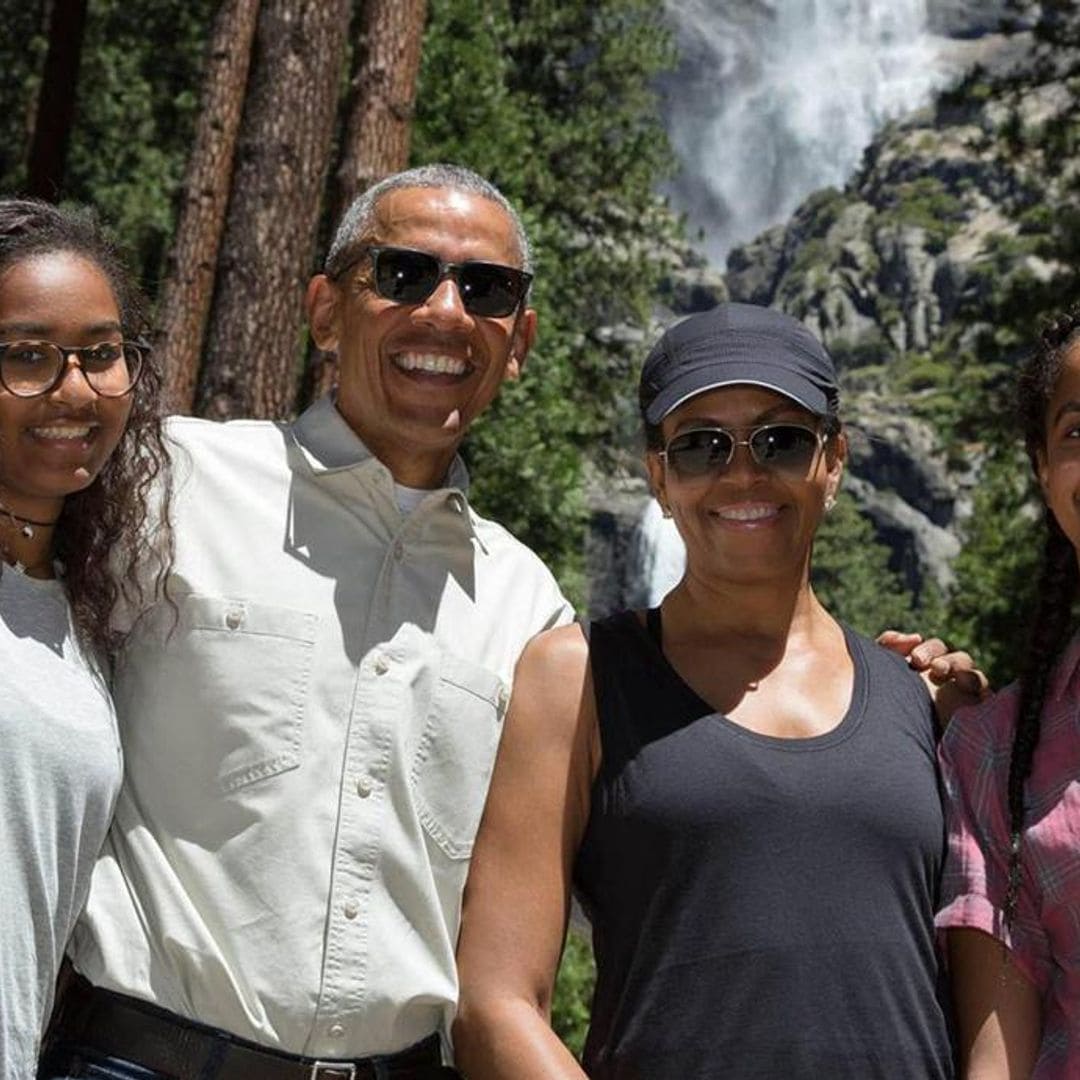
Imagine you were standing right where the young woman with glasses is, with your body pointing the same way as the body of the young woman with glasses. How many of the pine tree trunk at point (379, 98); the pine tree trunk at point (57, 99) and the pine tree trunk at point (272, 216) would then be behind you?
3

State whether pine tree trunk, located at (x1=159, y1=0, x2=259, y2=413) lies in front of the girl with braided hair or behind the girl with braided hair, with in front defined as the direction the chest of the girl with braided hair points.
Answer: behind

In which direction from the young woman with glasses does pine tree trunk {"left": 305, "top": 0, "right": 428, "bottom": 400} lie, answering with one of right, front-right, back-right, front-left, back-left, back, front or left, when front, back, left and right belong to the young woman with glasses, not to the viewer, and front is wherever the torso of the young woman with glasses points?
back

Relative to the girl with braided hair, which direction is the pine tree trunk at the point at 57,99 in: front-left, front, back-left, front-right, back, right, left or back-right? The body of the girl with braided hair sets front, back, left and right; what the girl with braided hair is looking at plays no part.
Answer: back-right

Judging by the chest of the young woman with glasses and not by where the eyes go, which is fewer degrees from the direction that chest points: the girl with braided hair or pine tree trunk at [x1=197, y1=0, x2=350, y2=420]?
the girl with braided hair

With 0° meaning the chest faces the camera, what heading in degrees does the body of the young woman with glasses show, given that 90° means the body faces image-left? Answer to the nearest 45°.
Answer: approximately 0°

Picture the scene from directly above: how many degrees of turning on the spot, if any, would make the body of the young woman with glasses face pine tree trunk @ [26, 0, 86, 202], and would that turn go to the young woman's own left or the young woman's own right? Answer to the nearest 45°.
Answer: approximately 180°

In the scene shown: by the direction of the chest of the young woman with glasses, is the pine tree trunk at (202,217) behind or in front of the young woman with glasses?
behind

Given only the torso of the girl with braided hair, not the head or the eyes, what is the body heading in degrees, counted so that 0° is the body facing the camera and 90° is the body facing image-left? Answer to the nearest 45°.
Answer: approximately 0°

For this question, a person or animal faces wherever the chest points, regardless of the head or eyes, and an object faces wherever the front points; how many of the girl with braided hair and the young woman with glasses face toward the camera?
2
